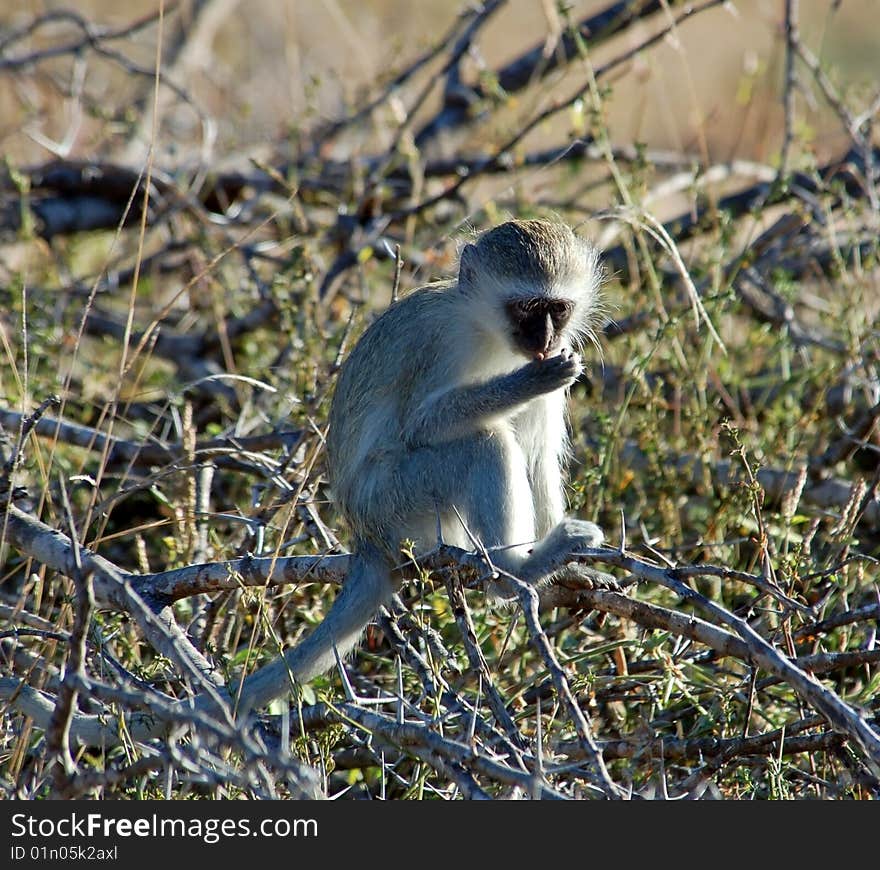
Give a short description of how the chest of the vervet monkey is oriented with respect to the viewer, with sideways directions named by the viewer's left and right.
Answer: facing the viewer and to the right of the viewer
